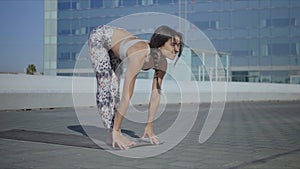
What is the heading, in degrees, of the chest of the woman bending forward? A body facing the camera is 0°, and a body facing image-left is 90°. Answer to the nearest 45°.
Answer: approximately 315°
